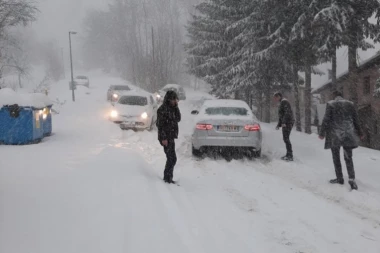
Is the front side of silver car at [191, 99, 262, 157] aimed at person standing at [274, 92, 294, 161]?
no

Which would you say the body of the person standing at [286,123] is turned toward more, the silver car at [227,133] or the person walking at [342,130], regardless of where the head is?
the silver car

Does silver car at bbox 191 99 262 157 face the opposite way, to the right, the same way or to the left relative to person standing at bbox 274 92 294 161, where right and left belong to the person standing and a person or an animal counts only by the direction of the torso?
to the right

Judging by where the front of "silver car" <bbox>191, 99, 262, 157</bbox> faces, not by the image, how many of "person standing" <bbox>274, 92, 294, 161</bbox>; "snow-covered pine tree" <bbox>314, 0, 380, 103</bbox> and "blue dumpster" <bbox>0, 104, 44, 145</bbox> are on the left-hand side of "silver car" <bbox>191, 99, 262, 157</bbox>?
1

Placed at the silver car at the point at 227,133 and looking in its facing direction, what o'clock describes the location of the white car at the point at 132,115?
the white car at the point at 132,115 is roughly at 11 o'clock from the silver car at the point at 227,133.

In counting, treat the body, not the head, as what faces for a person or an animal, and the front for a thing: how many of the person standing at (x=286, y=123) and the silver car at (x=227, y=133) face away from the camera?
1

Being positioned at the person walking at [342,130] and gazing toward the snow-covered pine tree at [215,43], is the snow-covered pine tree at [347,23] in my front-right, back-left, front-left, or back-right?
front-right

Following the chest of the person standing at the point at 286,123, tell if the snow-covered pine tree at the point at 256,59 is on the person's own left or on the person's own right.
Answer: on the person's own right

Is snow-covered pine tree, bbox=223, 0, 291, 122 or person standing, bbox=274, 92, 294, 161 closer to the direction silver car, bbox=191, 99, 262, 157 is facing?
the snow-covered pine tree

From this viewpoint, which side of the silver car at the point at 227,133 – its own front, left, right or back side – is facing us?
back

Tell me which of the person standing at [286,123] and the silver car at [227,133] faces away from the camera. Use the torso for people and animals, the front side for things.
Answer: the silver car

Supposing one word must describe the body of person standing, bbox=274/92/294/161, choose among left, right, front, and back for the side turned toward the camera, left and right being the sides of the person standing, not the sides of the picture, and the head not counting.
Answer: left

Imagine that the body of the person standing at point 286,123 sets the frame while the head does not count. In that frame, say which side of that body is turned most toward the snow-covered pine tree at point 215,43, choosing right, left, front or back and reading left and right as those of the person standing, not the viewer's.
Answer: right

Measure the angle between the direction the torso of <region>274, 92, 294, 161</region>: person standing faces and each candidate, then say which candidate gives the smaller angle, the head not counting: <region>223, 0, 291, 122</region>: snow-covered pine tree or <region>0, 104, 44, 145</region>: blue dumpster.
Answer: the blue dumpster

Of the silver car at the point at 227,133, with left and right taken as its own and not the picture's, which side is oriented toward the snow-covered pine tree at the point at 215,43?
front
